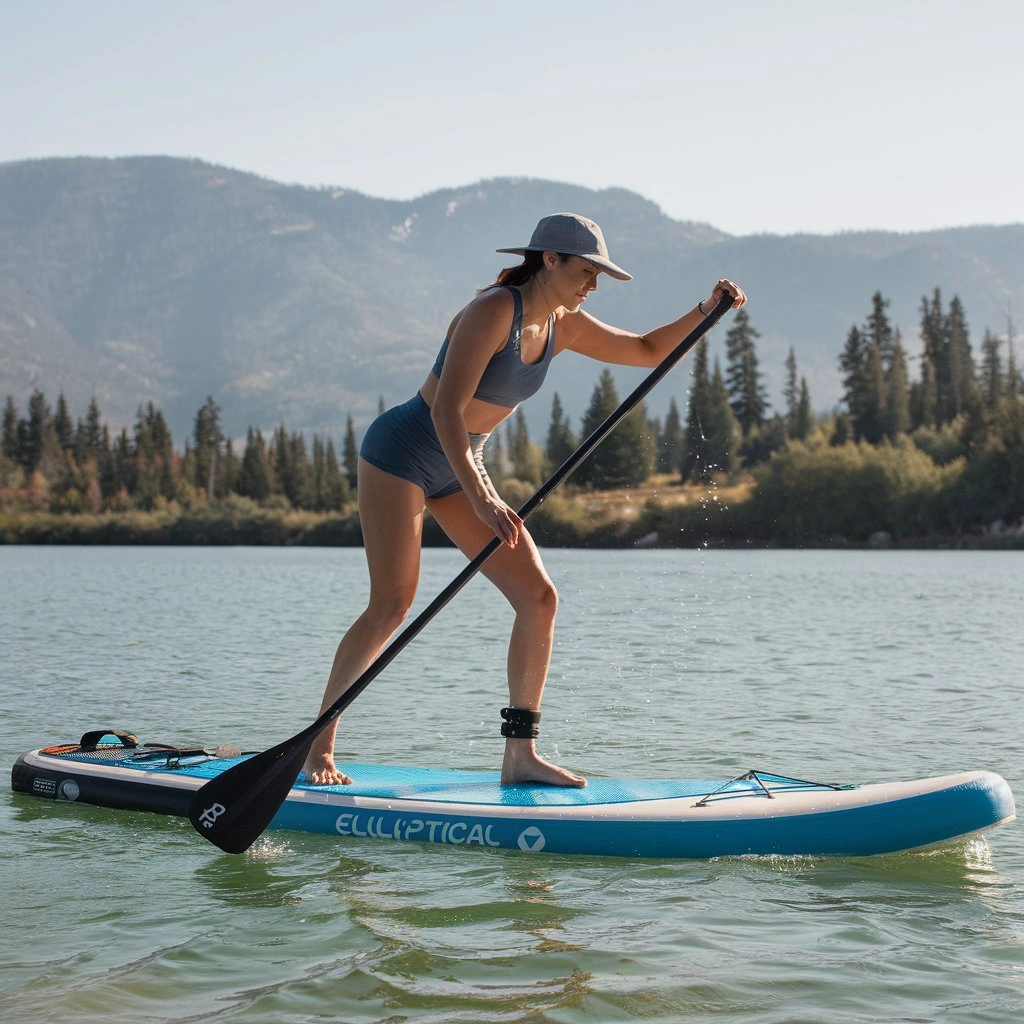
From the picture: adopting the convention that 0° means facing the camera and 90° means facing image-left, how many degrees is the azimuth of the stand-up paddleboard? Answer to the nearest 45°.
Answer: approximately 270°

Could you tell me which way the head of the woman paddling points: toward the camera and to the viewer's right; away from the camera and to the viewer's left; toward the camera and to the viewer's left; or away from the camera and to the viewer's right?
toward the camera and to the viewer's right
